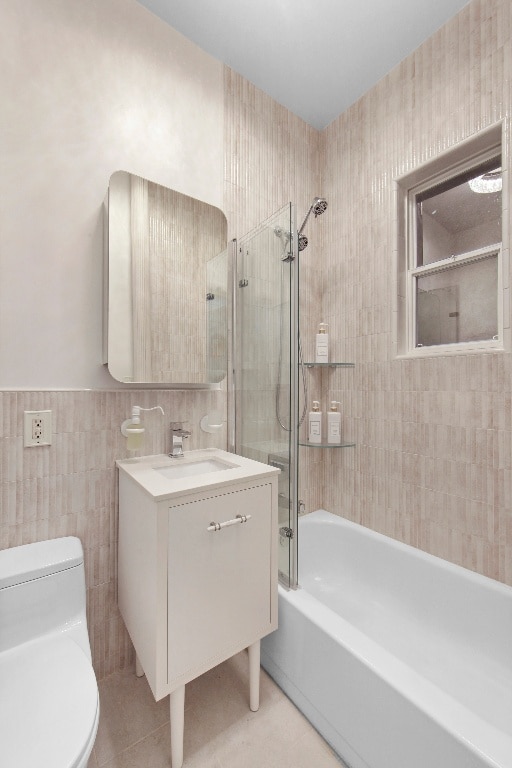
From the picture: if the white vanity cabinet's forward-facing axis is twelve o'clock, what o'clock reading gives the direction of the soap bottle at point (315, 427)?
The soap bottle is roughly at 9 o'clock from the white vanity cabinet.

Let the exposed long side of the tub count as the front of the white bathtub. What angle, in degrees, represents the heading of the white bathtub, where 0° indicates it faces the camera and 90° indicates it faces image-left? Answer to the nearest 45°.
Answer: approximately 45°

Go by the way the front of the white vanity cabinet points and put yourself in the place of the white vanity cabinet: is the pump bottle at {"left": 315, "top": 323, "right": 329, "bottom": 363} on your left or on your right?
on your left

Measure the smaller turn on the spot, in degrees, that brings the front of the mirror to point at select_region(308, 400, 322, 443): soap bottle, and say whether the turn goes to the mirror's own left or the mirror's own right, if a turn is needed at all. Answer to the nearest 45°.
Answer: approximately 45° to the mirror's own left

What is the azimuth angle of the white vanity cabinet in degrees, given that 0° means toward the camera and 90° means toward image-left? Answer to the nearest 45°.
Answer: approximately 315°

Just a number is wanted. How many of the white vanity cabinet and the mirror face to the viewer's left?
0
